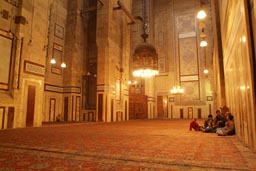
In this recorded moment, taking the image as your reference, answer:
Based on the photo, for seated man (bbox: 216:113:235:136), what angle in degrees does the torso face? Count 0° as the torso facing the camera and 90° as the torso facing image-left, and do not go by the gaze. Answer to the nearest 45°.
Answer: approximately 90°

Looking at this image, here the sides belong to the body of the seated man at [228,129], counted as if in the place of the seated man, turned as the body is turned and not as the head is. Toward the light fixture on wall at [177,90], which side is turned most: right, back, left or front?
right

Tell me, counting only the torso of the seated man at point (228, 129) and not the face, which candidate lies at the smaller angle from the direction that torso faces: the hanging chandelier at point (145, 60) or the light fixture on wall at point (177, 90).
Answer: the hanging chandelier

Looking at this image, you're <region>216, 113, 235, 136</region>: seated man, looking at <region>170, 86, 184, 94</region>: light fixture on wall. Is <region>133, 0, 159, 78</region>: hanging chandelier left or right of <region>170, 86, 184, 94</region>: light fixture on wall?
left

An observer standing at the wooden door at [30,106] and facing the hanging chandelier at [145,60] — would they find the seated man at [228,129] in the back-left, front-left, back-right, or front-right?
front-right

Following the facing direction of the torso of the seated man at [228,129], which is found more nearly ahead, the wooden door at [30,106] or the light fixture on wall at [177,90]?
the wooden door

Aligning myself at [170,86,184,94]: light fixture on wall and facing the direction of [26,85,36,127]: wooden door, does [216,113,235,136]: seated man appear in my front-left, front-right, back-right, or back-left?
front-left

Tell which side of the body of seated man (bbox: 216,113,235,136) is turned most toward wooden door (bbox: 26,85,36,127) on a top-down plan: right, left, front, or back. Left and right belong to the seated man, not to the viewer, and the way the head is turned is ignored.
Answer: front
